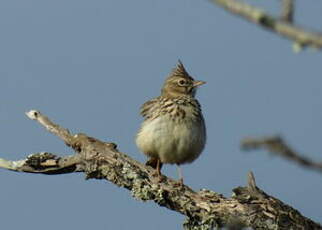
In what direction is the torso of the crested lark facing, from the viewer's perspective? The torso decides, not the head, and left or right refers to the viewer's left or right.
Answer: facing the viewer and to the right of the viewer
